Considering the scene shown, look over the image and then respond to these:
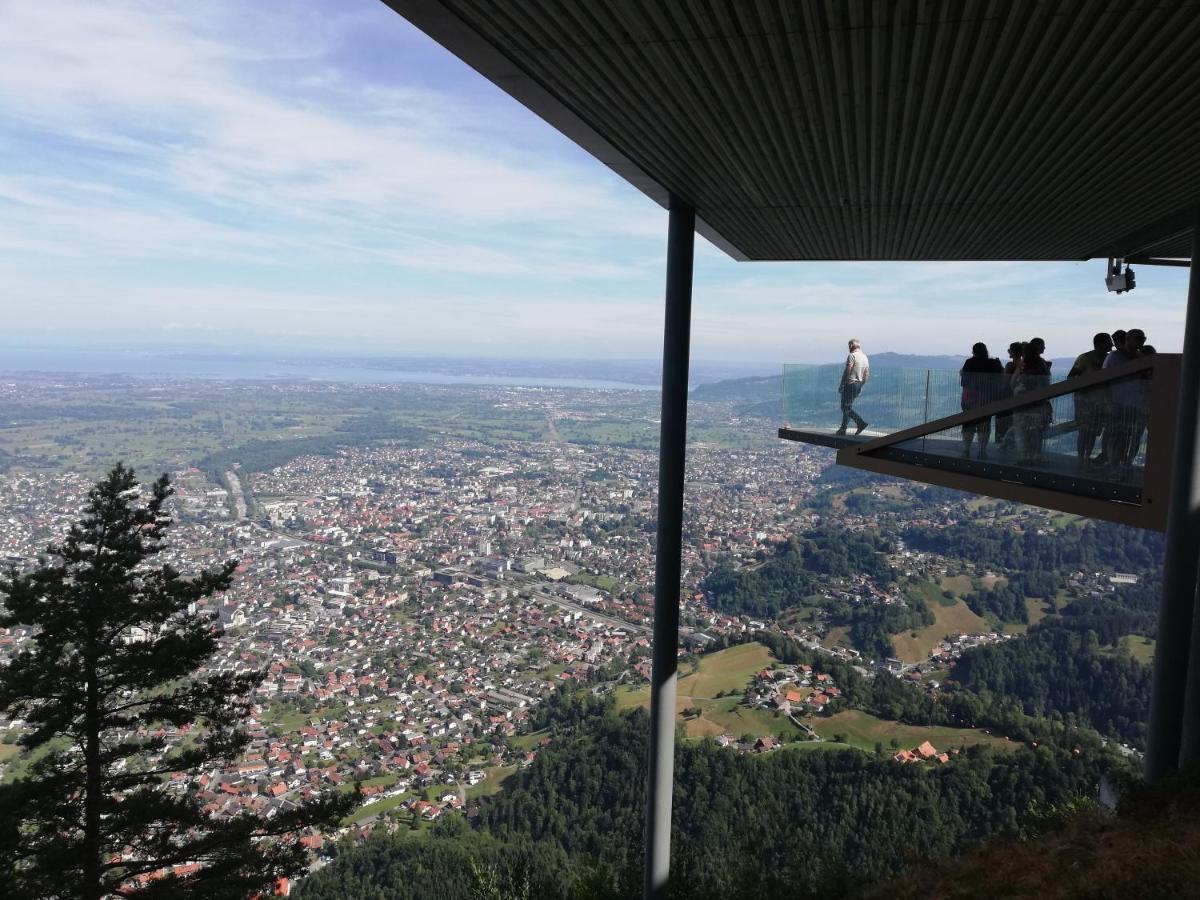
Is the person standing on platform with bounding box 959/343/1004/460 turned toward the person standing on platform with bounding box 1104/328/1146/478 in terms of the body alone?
no

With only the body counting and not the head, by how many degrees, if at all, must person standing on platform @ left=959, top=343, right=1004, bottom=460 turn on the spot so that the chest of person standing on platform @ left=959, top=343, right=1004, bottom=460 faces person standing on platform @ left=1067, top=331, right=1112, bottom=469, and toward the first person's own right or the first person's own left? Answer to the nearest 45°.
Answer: approximately 135° to the first person's own right

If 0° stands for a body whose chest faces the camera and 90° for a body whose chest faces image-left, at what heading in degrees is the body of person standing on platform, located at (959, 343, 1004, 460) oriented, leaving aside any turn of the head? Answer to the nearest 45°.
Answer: approximately 180°

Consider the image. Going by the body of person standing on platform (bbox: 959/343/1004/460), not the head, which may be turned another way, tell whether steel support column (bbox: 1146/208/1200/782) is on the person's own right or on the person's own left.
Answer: on the person's own right

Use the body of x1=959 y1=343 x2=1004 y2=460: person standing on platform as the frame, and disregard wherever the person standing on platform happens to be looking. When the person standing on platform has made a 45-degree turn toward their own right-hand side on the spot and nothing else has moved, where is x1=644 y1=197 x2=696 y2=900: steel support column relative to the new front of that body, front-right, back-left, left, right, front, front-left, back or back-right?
back

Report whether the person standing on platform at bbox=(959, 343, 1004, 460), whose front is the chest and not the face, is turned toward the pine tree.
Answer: no

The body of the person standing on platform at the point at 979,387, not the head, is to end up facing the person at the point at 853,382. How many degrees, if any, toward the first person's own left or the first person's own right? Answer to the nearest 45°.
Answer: approximately 45° to the first person's own left

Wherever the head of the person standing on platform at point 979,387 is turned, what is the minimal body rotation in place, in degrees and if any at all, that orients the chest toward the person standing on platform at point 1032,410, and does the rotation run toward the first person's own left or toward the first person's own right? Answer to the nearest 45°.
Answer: approximately 135° to the first person's own right
